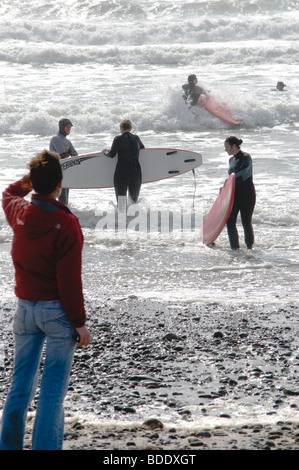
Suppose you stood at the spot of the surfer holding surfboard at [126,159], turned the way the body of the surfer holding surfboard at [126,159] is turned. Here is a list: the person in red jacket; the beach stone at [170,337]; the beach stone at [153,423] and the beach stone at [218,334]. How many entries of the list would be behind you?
4

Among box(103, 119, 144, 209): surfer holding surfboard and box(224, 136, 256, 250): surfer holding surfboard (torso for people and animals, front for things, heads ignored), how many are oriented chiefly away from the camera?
1

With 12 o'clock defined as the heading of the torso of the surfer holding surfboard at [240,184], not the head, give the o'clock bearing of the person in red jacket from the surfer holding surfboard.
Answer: The person in red jacket is roughly at 11 o'clock from the surfer holding surfboard.

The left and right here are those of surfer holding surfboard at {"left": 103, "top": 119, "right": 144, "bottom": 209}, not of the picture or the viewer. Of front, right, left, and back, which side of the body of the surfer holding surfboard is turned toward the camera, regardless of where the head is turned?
back

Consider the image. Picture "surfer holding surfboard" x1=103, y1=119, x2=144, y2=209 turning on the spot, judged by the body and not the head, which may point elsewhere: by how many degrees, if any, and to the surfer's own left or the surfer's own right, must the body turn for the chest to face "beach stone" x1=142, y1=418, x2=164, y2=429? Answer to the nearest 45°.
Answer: approximately 180°

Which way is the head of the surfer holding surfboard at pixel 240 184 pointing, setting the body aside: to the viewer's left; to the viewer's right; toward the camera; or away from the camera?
to the viewer's left

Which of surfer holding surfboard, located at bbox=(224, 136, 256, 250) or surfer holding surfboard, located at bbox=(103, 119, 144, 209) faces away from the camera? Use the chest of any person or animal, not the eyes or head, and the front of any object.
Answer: surfer holding surfboard, located at bbox=(103, 119, 144, 209)

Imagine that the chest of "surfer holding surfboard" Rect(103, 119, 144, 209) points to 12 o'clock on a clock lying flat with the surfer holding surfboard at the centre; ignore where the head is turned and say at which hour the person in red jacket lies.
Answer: The person in red jacket is roughly at 6 o'clock from the surfer holding surfboard.

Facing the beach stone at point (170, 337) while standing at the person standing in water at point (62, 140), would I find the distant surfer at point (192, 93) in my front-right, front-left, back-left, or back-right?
back-left

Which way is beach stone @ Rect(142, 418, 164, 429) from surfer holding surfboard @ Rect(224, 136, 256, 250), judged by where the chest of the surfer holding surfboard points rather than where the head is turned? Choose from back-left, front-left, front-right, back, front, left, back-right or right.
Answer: front-left
